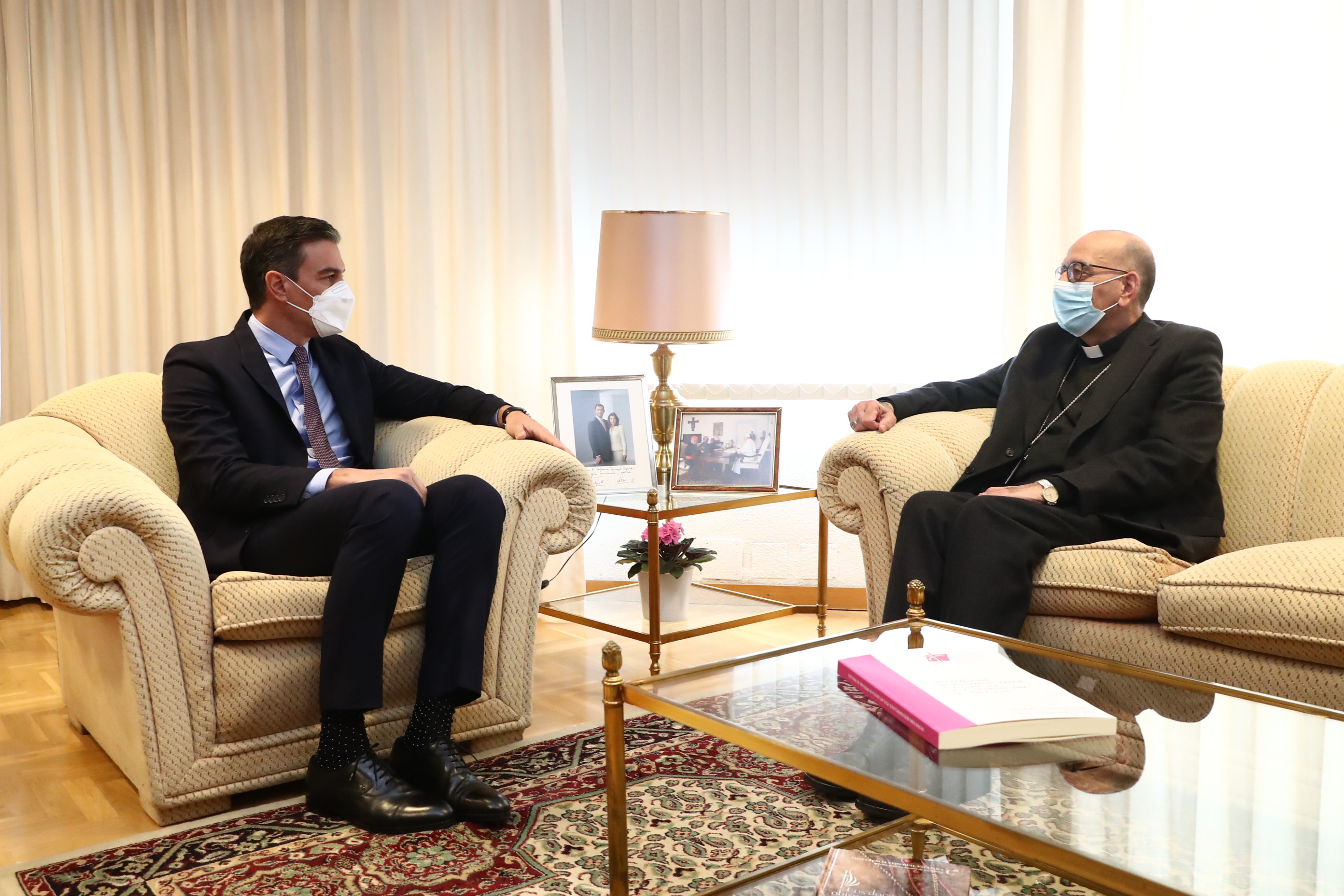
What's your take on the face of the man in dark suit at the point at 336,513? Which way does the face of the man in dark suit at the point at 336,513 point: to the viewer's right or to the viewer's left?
to the viewer's right

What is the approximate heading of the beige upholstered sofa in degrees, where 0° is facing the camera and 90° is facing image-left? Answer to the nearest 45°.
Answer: approximately 45°

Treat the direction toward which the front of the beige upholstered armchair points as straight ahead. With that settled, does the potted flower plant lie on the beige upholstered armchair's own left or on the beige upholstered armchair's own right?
on the beige upholstered armchair's own left

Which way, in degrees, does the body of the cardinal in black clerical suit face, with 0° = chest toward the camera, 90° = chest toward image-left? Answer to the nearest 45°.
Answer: approximately 45°

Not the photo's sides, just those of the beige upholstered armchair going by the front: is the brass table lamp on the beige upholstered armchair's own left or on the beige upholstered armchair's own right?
on the beige upholstered armchair's own left

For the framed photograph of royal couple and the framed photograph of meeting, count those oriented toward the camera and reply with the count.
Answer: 2
